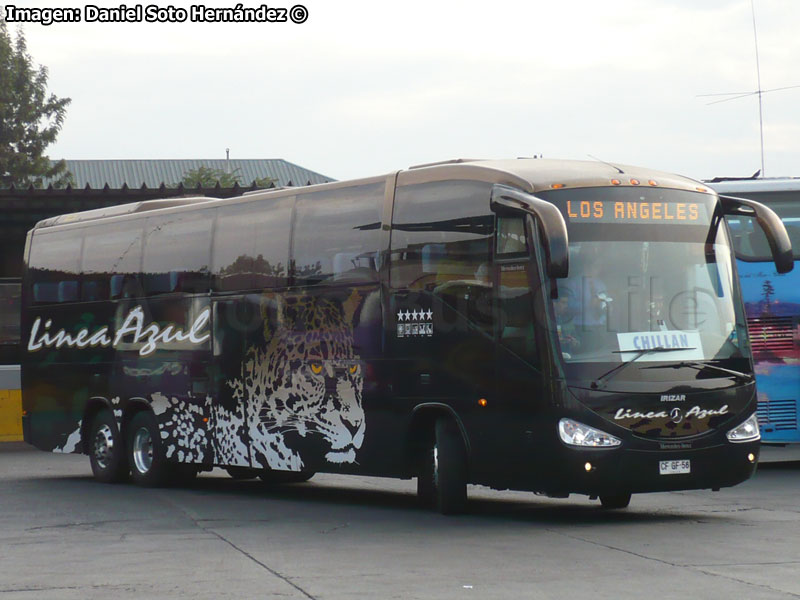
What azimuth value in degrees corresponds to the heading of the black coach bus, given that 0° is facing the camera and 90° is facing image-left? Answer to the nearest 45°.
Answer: approximately 315°

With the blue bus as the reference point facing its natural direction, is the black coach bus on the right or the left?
on its right

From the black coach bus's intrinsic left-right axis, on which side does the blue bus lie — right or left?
on its left
